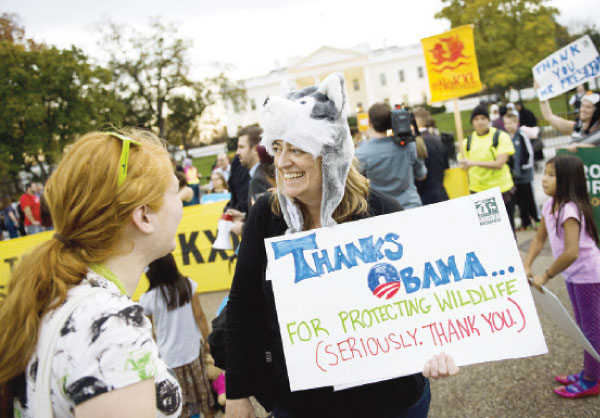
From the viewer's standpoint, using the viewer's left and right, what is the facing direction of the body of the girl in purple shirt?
facing to the left of the viewer

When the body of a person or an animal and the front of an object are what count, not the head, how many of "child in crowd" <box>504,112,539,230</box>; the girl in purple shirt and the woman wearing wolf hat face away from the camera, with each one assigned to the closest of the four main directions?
0

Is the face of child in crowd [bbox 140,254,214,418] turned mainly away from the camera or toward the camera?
away from the camera

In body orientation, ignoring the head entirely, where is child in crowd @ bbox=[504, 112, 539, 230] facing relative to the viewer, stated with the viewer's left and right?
facing the viewer and to the left of the viewer

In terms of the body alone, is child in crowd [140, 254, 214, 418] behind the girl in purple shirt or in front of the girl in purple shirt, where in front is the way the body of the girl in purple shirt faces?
in front

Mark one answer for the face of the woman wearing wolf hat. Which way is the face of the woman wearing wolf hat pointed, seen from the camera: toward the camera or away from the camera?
toward the camera

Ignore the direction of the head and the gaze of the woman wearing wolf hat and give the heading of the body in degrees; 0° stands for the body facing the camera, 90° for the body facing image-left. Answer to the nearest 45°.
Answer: approximately 45°

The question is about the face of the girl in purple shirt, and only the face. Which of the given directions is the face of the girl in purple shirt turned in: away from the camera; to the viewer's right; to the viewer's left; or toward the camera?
to the viewer's left

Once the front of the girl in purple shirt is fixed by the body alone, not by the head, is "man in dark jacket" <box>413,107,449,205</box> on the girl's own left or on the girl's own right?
on the girl's own right

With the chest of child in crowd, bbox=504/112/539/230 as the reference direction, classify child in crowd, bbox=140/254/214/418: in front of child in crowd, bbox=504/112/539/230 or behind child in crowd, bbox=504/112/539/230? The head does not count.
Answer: in front

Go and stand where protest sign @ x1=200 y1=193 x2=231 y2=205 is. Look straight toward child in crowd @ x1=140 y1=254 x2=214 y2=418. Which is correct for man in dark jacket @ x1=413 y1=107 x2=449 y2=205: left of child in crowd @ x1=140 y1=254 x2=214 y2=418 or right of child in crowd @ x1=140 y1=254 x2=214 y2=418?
left

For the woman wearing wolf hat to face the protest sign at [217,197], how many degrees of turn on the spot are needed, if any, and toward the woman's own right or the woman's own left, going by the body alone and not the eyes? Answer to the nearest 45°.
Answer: approximately 135° to the woman's own right
